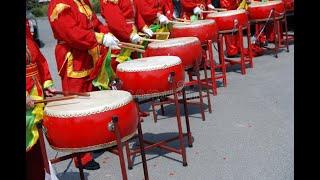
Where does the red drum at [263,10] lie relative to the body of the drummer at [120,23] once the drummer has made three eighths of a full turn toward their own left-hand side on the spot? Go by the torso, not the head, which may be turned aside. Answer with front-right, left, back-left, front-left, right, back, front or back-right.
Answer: front-right

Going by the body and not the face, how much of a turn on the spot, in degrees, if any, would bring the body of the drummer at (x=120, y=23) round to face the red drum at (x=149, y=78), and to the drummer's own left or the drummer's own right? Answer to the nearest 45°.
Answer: approximately 45° to the drummer's own right

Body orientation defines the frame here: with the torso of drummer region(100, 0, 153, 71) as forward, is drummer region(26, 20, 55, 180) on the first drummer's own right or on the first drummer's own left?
on the first drummer's own right

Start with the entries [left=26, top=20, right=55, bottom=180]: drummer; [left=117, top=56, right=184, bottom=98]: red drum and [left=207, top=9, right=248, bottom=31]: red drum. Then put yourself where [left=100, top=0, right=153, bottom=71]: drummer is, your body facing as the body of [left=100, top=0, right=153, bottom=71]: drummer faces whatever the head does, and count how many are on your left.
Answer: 1

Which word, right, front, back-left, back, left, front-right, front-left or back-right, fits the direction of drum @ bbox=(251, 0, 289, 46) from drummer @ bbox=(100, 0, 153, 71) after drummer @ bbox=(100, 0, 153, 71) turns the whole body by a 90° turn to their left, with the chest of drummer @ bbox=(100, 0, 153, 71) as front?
front

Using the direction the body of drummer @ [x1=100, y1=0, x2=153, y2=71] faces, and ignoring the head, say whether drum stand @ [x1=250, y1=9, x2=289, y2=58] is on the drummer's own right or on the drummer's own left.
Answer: on the drummer's own left

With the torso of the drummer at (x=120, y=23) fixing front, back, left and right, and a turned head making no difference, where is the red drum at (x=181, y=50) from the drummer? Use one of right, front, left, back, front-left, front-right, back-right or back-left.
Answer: front

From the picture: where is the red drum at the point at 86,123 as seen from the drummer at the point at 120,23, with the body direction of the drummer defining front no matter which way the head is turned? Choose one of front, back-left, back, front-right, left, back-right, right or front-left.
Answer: front-right

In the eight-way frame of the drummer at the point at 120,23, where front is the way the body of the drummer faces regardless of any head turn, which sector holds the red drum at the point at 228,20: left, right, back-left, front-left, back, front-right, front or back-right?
left

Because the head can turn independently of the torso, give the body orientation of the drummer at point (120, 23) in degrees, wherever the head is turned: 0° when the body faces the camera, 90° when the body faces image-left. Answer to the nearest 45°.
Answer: approximately 315°

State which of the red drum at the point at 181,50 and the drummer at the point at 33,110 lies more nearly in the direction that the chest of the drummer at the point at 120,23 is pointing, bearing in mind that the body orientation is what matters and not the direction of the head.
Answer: the red drum
